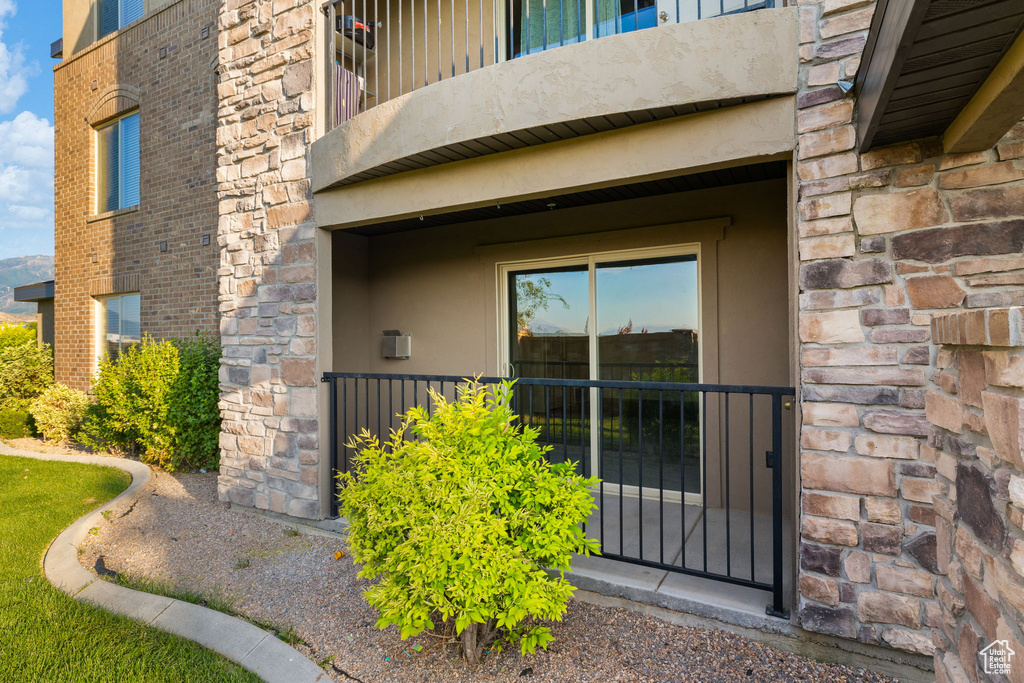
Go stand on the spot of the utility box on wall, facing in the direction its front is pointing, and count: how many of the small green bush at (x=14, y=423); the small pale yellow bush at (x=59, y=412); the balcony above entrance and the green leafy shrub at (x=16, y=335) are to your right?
3

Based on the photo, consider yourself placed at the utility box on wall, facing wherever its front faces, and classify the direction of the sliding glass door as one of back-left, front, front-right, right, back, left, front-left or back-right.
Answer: left

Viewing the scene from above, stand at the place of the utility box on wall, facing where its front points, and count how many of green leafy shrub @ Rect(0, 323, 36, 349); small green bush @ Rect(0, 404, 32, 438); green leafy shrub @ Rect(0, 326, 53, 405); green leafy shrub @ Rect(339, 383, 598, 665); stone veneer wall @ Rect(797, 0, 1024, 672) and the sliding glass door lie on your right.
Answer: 3

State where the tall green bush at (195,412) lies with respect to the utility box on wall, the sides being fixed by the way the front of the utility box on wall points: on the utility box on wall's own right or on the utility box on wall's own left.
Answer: on the utility box on wall's own right

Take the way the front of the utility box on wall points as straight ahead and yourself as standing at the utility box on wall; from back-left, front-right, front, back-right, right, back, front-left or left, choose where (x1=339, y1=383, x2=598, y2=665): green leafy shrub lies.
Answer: front-left

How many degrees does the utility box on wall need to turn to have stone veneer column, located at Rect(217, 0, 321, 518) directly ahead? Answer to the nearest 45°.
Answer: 0° — it already faces it

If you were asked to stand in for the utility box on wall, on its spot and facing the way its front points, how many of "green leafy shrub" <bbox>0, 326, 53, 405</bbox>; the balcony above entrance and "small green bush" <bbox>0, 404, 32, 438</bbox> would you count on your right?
2

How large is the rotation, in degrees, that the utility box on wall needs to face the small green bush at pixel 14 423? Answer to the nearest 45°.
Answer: approximately 90° to its right

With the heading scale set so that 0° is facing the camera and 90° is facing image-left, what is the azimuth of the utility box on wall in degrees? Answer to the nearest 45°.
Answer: approximately 45°

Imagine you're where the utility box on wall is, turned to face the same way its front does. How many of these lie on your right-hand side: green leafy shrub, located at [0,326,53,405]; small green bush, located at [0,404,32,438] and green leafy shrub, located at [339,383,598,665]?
2

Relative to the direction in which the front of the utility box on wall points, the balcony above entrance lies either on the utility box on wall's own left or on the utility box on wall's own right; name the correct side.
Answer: on the utility box on wall's own left

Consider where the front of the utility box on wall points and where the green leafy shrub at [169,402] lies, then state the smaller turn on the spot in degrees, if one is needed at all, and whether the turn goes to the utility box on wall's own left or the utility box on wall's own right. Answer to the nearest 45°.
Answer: approximately 45° to the utility box on wall's own right

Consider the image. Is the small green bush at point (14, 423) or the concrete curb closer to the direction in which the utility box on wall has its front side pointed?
the concrete curb

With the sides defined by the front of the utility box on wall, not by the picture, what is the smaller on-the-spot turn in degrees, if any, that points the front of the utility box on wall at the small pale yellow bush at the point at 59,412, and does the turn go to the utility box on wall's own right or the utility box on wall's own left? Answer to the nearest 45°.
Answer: approximately 90° to the utility box on wall's own right
